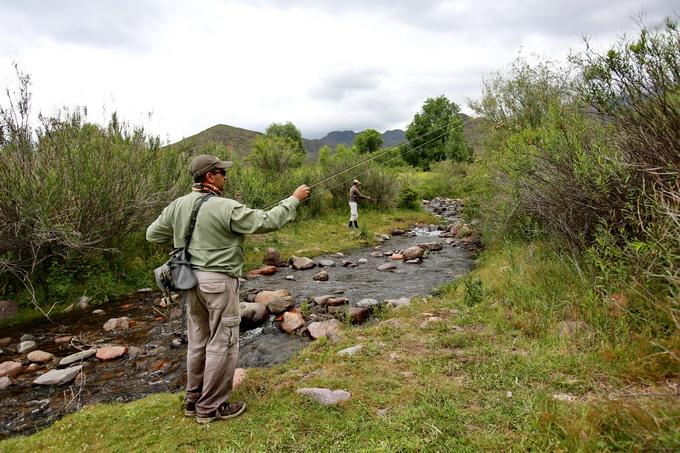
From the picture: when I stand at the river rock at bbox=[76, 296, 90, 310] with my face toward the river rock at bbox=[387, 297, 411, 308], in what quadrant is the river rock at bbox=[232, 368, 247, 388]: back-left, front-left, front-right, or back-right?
front-right

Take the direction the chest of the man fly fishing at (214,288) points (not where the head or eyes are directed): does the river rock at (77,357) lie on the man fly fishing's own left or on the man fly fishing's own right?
on the man fly fishing's own left

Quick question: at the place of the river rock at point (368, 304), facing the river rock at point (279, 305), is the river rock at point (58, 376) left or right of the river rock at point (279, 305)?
left

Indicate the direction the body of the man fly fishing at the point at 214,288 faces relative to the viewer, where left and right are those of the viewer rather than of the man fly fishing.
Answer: facing away from the viewer and to the right of the viewer

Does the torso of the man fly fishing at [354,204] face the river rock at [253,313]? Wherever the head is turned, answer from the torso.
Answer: no

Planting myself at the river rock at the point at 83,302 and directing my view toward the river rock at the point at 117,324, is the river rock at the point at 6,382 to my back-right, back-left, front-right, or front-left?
front-right
